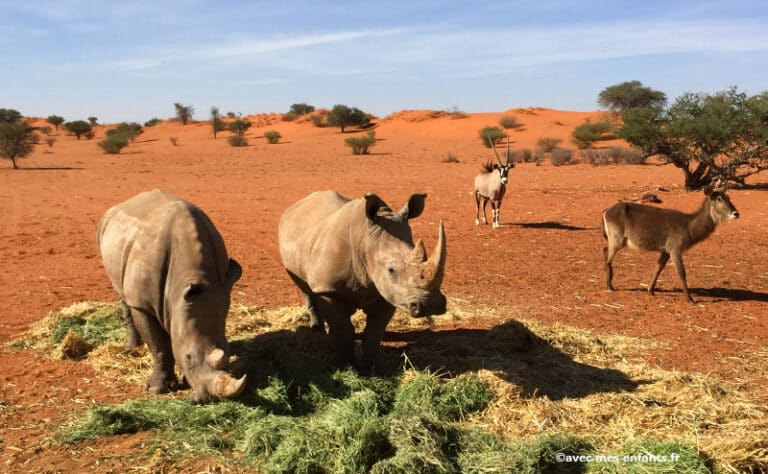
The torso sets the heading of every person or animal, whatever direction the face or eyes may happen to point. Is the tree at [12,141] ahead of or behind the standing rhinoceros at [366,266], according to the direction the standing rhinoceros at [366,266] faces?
behind

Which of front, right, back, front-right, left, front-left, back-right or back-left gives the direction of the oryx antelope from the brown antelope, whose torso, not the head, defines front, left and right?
back-left

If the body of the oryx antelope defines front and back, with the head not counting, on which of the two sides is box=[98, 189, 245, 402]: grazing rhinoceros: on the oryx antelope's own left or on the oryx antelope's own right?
on the oryx antelope's own right

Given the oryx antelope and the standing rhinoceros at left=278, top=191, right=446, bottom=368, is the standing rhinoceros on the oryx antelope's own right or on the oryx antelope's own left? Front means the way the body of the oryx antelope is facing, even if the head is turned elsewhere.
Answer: on the oryx antelope's own right

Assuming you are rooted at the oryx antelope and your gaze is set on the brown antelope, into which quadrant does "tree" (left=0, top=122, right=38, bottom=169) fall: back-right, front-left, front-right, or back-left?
back-right

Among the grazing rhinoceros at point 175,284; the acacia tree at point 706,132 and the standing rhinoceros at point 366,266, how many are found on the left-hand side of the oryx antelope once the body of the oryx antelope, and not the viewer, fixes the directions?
1

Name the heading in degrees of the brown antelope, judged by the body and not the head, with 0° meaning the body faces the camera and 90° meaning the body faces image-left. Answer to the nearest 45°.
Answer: approximately 270°

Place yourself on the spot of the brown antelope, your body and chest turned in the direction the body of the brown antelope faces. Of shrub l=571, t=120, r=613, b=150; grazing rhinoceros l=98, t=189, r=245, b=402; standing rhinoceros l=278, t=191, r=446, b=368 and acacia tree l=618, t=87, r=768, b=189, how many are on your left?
2

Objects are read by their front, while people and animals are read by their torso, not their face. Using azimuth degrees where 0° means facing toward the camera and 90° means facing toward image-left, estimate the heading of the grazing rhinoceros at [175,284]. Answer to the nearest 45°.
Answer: approximately 315°

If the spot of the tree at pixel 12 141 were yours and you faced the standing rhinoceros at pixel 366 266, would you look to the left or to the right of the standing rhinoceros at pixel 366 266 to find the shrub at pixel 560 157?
left

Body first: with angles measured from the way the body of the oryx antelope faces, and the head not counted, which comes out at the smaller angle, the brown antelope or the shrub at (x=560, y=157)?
the brown antelope
